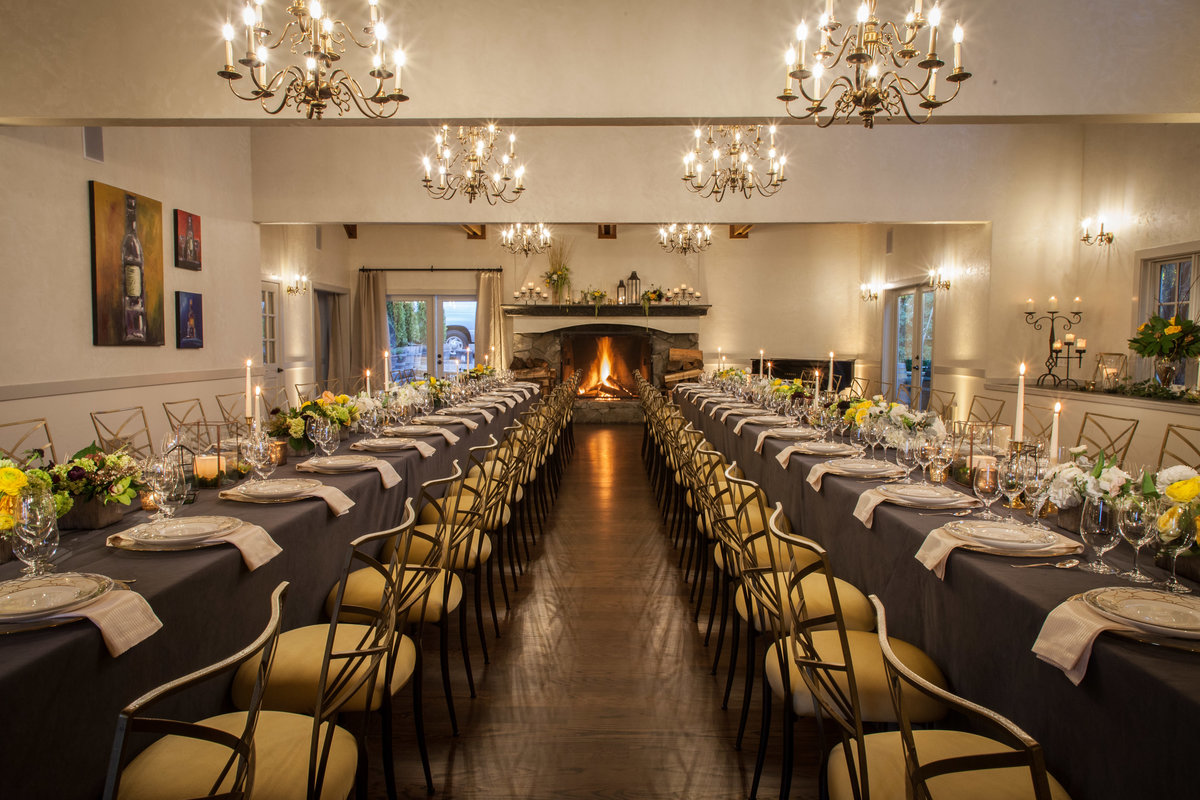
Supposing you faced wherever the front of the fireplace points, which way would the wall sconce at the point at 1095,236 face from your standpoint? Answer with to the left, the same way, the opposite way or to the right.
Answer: to the right

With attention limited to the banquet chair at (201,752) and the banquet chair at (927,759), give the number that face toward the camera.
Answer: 0

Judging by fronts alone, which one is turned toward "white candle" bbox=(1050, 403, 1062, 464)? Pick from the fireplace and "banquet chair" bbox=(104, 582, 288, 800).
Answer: the fireplace

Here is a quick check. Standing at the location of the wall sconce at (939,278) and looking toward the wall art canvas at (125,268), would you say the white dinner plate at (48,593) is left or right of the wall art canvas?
left

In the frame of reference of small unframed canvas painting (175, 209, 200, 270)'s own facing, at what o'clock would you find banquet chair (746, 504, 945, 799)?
The banquet chair is roughly at 1 o'clock from the small unframed canvas painting.

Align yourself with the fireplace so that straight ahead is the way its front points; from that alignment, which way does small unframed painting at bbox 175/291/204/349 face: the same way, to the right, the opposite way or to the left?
to the left

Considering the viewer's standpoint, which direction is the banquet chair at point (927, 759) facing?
facing away from the viewer and to the right of the viewer

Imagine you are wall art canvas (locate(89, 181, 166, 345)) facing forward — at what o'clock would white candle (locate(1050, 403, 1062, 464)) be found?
The white candle is roughly at 1 o'clock from the wall art canvas.

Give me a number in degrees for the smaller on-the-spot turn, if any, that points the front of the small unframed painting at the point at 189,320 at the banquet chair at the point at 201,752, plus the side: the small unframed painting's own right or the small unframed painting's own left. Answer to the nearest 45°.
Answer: approximately 45° to the small unframed painting's own right

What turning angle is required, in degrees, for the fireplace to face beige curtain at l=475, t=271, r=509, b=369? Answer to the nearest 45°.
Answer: approximately 90° to its right

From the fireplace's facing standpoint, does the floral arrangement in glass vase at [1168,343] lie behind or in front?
in front

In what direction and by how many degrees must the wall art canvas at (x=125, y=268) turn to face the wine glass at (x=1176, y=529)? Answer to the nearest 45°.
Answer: approximately 45° to its right

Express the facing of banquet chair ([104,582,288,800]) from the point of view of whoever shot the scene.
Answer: facing away from the viewer and to the left of the viewer
